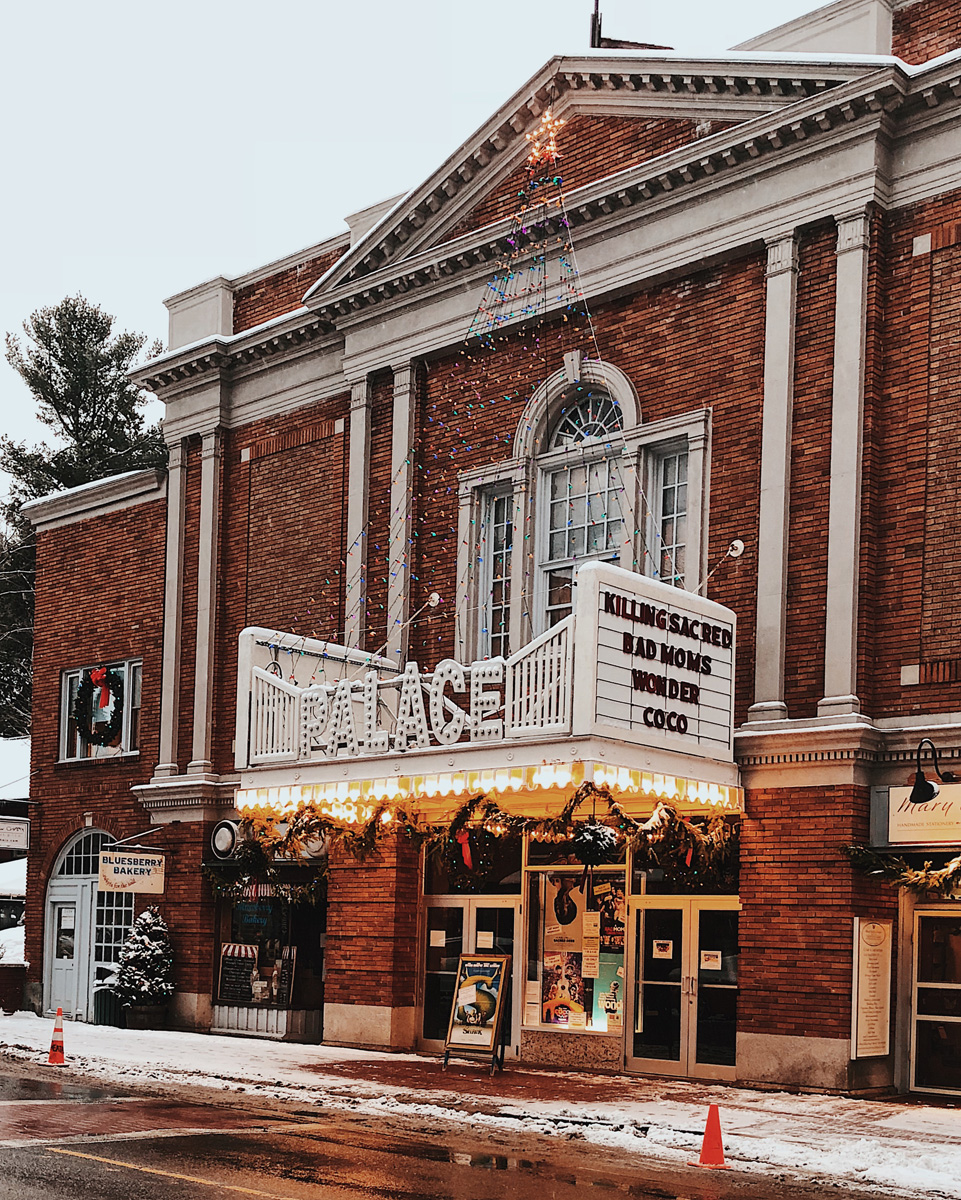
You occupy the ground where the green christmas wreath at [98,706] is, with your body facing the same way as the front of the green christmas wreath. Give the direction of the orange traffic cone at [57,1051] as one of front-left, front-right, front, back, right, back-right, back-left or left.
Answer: front-left

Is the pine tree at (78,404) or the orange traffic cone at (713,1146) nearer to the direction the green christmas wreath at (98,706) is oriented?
the orange traffic cone

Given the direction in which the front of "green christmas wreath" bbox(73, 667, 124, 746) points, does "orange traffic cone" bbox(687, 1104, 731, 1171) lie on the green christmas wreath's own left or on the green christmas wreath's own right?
on the green christmas wreath's own left

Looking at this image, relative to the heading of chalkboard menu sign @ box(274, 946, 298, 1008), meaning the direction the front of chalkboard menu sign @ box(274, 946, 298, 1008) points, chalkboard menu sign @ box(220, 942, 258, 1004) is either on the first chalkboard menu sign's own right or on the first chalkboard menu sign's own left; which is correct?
on the first chalkboard menu sign's own right

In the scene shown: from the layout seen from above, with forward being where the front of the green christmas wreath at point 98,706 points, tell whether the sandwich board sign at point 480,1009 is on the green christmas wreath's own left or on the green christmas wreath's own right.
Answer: on the green christmas wreath's own left

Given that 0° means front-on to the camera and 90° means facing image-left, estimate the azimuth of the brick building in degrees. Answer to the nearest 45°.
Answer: approximately 45°

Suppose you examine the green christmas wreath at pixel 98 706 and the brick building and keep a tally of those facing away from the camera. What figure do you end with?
0
